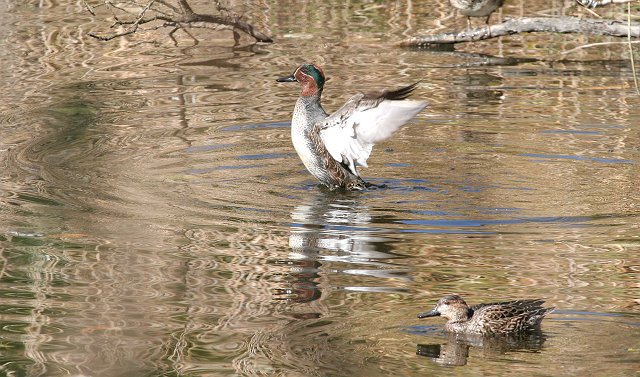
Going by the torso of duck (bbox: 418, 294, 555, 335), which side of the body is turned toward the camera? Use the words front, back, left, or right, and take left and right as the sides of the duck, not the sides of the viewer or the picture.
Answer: left

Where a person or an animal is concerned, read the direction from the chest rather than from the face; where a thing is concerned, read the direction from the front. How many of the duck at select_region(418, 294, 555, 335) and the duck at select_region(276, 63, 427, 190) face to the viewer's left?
2

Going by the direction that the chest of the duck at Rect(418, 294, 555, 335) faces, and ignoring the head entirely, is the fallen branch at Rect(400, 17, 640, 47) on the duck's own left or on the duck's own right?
on the duck's own right

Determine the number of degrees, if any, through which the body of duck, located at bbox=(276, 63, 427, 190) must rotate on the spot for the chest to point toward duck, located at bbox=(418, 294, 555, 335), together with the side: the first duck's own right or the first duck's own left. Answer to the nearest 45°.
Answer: approximately 90° to the first duck's own left

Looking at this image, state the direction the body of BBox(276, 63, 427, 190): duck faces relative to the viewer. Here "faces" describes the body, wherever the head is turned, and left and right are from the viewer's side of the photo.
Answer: facing to the left of the viewer

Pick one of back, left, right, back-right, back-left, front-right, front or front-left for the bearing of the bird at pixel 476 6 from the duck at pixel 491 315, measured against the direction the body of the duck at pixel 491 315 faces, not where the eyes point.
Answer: right

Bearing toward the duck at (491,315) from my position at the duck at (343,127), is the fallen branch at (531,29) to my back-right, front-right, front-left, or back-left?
back-left

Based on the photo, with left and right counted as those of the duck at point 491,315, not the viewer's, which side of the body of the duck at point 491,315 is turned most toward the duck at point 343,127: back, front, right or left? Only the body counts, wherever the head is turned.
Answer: right

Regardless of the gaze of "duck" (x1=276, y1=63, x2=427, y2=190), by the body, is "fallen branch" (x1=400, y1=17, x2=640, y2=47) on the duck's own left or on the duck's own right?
on the duck's own right
